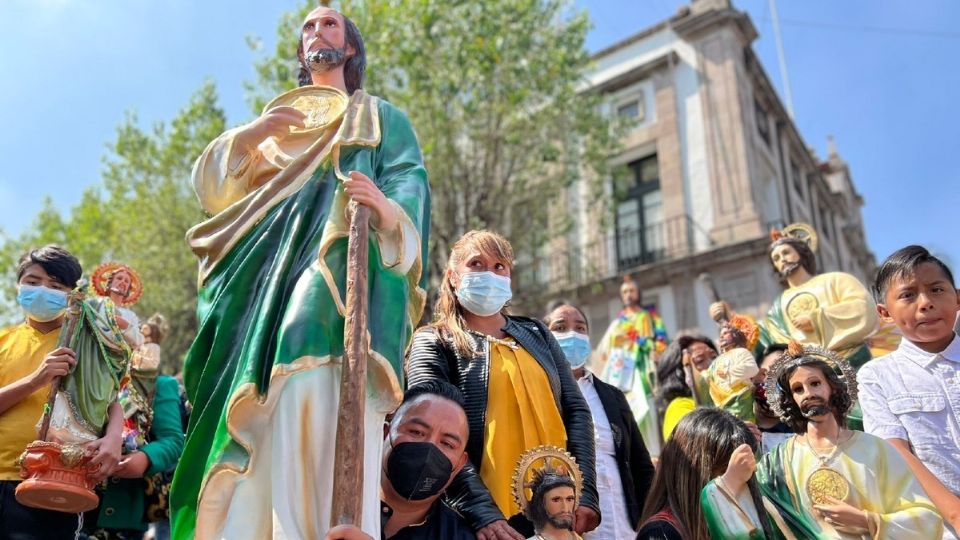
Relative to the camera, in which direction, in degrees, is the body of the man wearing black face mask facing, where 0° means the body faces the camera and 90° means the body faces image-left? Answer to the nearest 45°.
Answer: approximately 0°

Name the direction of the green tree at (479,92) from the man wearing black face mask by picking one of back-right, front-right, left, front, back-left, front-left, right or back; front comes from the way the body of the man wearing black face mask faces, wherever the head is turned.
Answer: back

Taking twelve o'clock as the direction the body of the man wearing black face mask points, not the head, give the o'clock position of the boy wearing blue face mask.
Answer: The boy wearing blue face mask is roughly at 4 o'clock from the man wearing black face mask.

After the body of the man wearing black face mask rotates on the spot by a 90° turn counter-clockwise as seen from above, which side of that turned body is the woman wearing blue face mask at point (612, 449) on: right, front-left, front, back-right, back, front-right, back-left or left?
front-left
